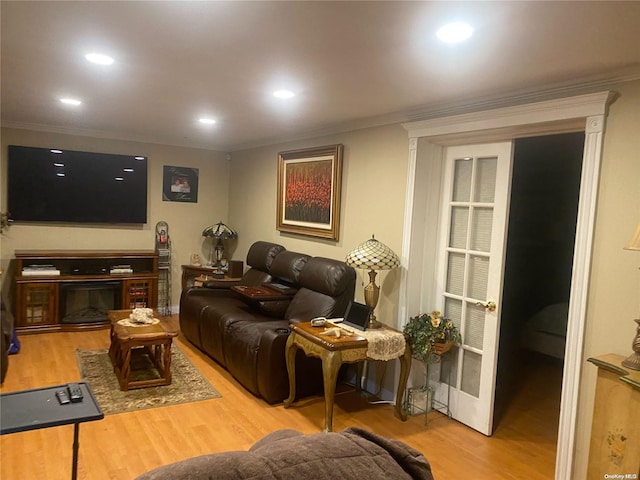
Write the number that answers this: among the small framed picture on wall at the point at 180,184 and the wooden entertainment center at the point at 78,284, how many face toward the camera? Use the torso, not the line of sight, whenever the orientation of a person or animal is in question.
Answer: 2

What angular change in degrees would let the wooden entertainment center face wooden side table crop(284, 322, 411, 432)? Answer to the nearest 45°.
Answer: approximately 45° to its left

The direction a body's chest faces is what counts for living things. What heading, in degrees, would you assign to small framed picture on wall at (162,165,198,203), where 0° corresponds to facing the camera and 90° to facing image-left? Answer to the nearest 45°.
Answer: approximately 0°

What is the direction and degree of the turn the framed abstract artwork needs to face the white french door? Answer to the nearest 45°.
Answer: approximately 90° to its left

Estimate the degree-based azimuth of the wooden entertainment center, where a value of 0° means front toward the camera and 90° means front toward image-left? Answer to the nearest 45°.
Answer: approximately 0°

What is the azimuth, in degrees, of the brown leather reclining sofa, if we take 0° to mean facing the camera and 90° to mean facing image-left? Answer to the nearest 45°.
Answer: approximately 45°

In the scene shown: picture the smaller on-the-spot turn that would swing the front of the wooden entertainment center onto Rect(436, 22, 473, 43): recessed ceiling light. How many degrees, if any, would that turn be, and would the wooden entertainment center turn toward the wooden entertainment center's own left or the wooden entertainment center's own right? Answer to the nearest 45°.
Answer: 0° — it already faces it
